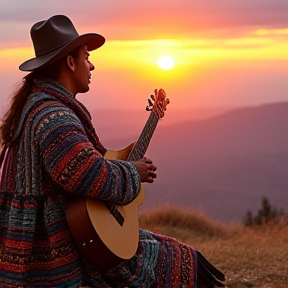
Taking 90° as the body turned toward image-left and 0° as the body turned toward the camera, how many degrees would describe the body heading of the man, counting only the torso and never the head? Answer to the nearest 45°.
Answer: approximately 270°

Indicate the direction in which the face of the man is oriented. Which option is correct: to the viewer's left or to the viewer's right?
to the viewer's right
